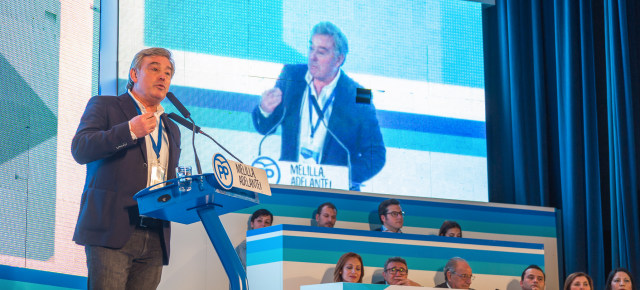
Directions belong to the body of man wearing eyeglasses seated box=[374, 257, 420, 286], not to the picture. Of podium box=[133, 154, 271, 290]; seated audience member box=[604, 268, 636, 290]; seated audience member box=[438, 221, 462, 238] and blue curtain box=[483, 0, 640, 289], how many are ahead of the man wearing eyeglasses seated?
1

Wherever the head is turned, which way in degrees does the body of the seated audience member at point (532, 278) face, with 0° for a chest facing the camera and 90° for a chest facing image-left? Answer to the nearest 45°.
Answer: approximately 0°

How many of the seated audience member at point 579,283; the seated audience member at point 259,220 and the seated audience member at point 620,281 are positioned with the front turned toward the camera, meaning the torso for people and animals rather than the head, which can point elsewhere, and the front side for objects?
3

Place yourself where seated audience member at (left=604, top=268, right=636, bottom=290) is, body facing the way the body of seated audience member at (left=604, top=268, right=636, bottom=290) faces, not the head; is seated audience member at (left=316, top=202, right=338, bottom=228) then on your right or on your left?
on your right

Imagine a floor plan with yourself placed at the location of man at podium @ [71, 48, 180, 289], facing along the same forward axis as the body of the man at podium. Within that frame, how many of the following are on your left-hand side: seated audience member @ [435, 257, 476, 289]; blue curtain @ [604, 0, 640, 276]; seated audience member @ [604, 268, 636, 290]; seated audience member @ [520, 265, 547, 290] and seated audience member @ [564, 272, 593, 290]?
5

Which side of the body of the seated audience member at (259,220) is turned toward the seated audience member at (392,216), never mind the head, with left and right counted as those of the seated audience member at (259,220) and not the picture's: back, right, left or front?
left

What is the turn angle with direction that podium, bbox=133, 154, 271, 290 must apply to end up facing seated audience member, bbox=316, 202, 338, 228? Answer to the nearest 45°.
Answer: approximately 135° to its left
